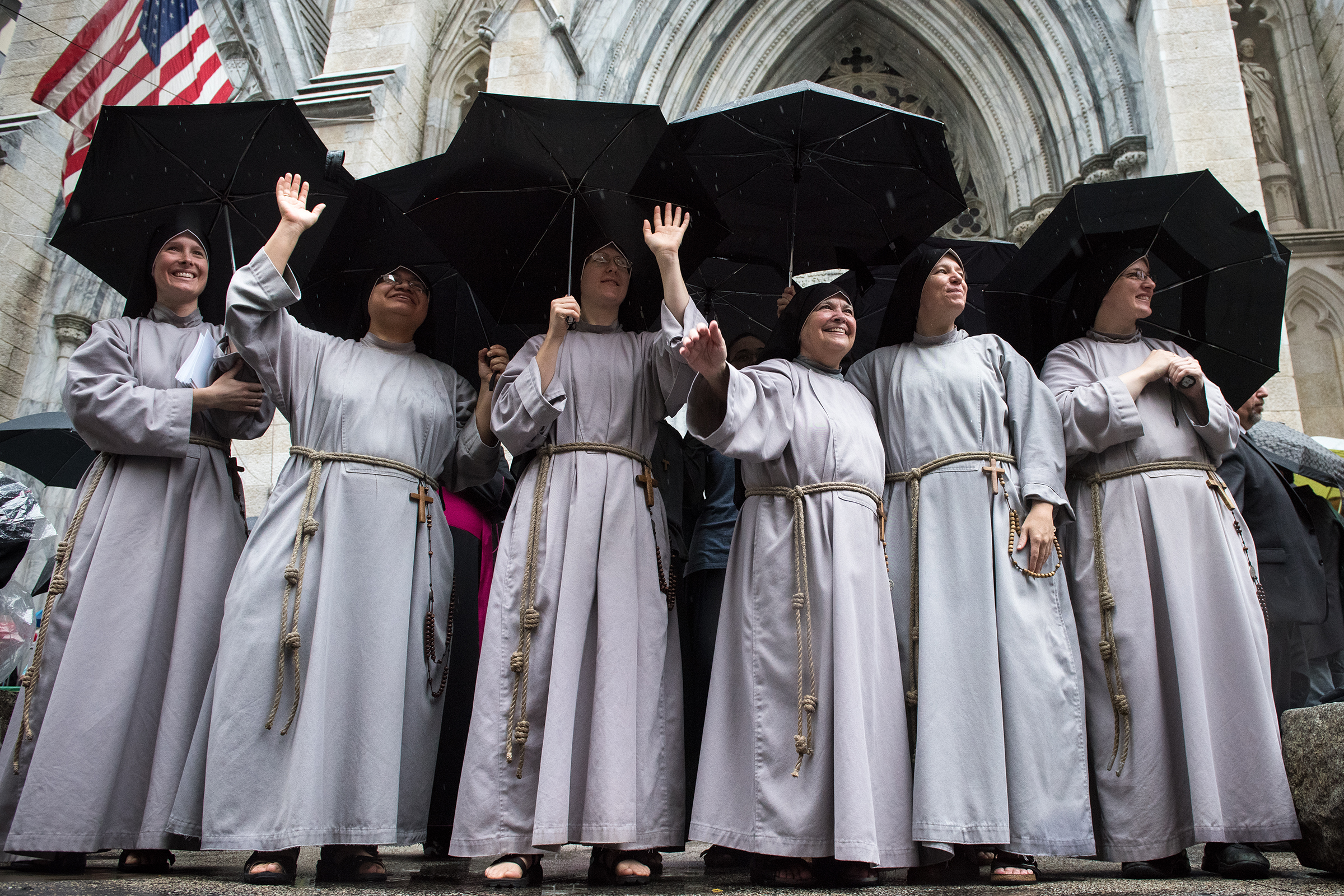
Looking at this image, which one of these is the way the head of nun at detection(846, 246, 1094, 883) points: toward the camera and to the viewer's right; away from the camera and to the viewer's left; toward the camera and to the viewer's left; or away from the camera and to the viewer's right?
toward the camera and to the viewer's right

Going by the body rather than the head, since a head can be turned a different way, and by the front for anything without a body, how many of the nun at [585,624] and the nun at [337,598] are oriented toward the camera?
2

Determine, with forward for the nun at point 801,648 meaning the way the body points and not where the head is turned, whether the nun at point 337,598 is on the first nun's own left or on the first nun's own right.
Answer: on the first nun's own right

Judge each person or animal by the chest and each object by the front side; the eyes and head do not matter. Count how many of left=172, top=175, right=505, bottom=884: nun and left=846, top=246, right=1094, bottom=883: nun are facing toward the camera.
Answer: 2

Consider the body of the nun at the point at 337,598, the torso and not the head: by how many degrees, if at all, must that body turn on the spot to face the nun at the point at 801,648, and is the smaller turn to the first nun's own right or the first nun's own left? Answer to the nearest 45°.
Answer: approximately 90° to the first nun's own left

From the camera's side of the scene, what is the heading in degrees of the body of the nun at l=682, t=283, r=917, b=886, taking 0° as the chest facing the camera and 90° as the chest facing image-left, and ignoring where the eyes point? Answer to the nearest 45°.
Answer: approximately 315°

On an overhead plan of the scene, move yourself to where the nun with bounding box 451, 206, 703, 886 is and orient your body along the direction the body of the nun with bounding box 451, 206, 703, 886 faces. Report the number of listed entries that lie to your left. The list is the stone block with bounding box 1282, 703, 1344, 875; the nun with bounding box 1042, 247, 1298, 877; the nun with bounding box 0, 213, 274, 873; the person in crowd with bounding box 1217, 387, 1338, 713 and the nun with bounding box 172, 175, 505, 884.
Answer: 3

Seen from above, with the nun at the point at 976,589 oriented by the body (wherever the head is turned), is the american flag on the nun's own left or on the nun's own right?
on the nun's own right

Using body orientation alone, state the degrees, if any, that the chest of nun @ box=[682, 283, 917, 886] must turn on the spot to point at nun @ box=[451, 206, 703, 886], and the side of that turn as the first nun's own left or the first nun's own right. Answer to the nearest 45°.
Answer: approximately 135° to the first nun's own right
